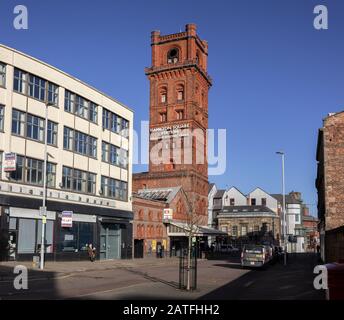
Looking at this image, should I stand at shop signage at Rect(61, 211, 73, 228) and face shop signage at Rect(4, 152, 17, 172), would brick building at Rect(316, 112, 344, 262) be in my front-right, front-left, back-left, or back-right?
back-left

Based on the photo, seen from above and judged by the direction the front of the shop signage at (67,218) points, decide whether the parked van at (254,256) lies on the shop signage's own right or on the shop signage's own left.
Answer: on the shop signage's own left

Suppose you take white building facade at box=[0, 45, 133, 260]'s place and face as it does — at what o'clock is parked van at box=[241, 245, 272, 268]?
The parked van is roughly at 11 o'clock from the white building facade.

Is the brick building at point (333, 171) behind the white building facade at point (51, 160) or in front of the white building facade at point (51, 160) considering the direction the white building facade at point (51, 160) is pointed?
in front

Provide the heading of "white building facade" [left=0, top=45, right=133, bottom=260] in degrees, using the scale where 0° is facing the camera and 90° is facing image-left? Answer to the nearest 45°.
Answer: approximately 315°
